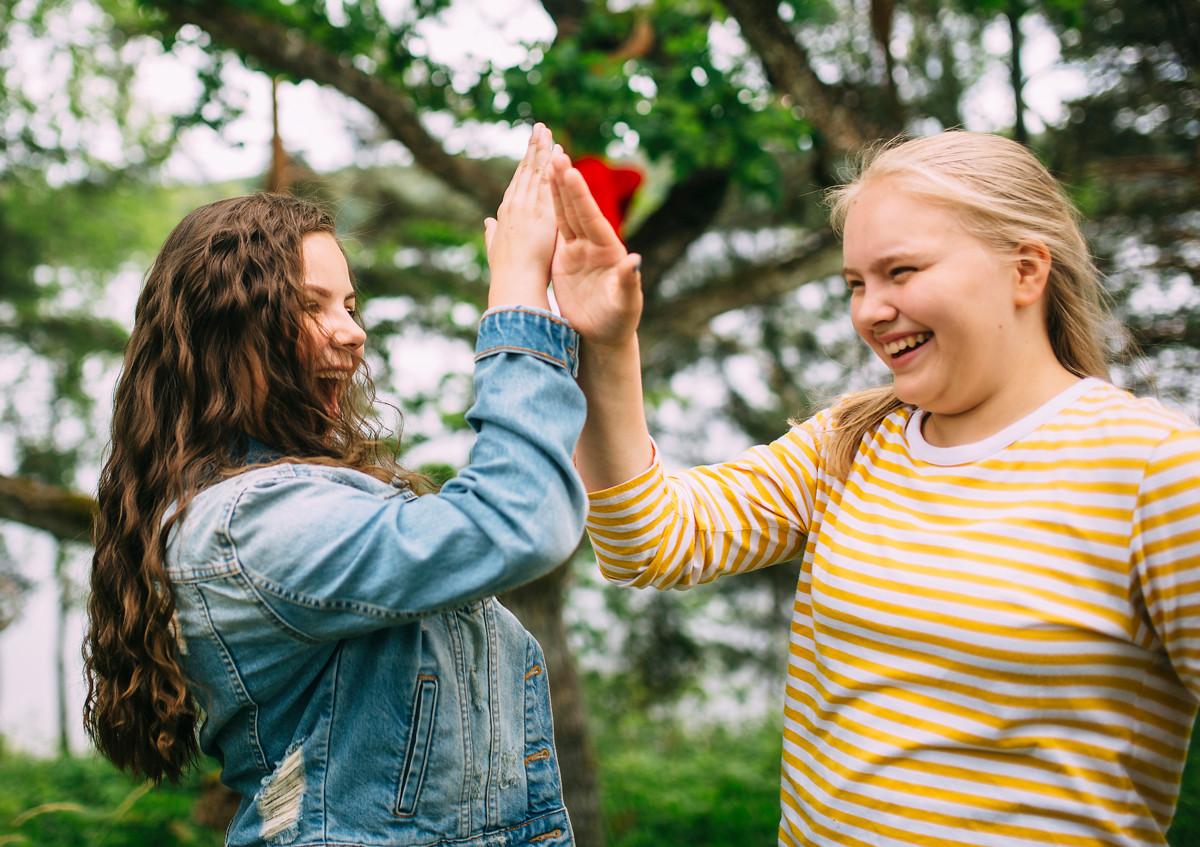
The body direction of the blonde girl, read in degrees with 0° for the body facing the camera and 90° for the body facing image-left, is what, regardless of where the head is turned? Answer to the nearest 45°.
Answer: approximately 45°

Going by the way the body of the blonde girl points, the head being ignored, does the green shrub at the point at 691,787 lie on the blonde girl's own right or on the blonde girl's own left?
on the blonde girl's own right

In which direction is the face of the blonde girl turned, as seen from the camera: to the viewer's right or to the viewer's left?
to the viewer's left

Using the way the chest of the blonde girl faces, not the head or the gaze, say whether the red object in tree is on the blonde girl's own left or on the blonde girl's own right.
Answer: on the blonde girl's own right
